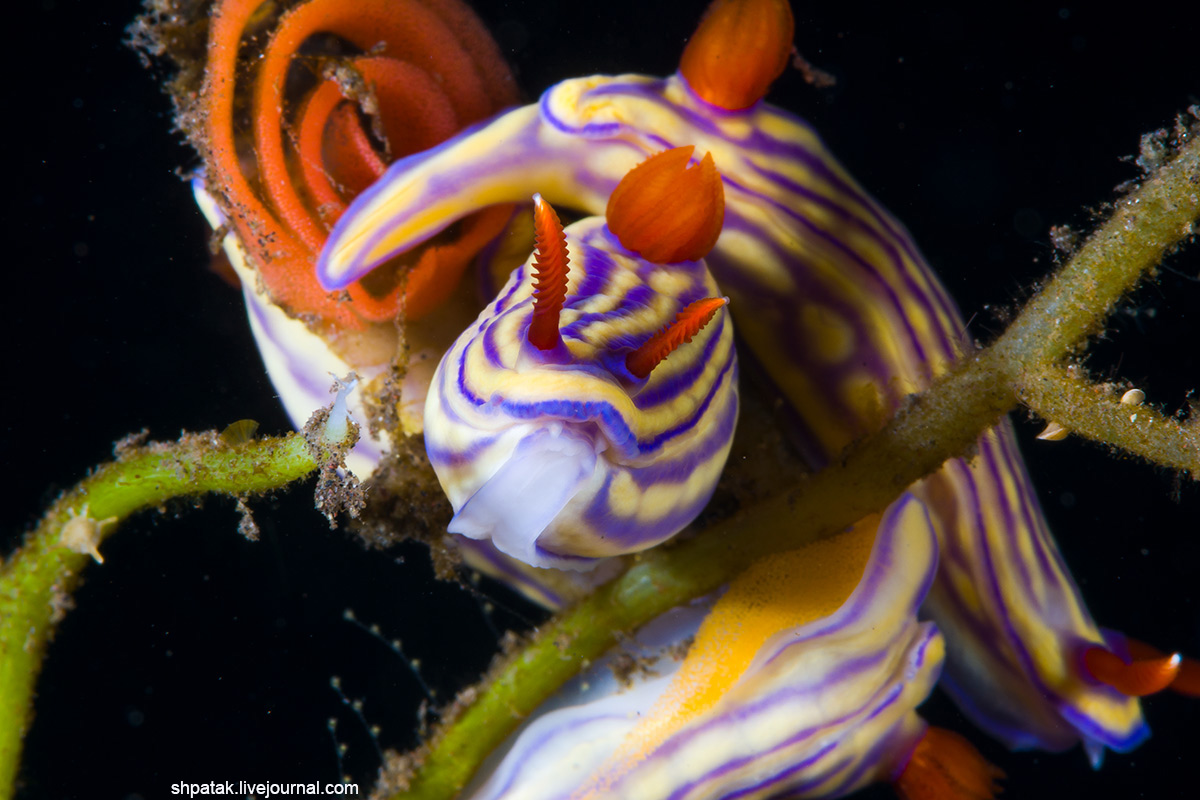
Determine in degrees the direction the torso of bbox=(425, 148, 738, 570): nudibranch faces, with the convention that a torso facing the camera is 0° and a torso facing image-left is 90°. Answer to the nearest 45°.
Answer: approximately 45°
